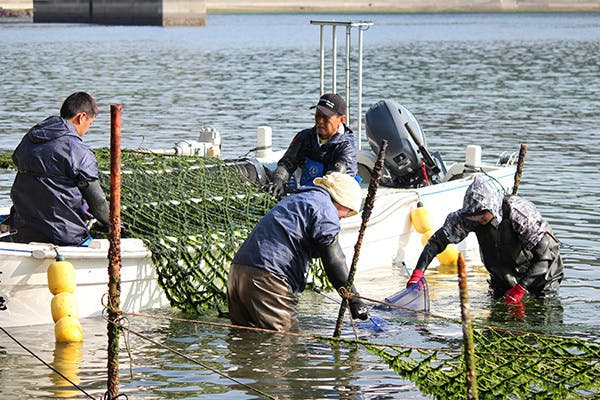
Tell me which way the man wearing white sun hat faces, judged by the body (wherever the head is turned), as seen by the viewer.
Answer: to the viewer's right

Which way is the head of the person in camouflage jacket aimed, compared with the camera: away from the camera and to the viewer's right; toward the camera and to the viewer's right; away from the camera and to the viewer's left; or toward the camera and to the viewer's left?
toward the camera and to the viewer's left

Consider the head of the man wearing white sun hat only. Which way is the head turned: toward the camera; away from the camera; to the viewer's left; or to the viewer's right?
to the viewer's right

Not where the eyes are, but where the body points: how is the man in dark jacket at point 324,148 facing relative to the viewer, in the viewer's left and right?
facing the viewer and to the left of the viewer

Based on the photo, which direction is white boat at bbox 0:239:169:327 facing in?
to the viewer's left

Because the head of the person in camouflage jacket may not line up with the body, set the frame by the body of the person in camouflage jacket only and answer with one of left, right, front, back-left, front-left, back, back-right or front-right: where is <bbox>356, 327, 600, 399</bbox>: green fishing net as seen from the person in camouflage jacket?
front-left

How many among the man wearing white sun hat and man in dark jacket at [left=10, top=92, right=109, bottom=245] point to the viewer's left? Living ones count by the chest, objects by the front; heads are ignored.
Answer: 0

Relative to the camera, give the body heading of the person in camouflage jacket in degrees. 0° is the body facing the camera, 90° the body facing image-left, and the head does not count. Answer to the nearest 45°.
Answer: approximately 45°

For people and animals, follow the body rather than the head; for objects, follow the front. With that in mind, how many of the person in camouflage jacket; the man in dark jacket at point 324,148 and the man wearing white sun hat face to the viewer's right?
1

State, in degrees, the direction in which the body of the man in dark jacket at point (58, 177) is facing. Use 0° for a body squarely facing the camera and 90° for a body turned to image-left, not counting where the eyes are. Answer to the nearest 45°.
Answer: approximately 225°

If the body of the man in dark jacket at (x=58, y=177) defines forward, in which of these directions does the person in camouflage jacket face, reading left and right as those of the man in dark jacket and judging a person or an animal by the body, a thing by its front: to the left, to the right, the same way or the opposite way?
the opposite way

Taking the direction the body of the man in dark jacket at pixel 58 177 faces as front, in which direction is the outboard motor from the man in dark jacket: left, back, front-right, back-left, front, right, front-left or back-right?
front
